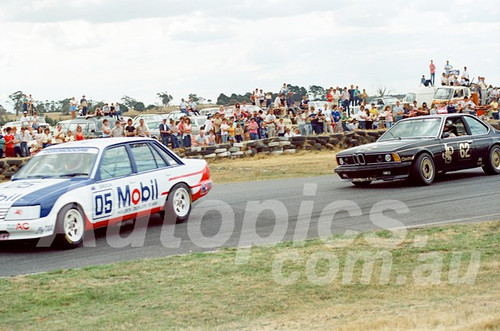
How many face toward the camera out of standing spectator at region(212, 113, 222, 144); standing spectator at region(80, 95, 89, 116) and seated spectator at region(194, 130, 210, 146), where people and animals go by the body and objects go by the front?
3

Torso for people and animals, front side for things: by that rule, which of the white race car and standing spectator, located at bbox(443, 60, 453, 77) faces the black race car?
the standing spectator

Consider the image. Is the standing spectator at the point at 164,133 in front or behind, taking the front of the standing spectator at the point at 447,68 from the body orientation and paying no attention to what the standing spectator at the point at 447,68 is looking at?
in front

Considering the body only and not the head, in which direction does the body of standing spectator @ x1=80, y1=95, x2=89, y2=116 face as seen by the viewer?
toward the camera

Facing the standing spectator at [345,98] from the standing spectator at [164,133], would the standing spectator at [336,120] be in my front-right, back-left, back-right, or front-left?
front-right

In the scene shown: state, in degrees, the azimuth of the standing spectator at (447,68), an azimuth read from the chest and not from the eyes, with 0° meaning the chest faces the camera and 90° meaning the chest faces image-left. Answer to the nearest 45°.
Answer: approximately 0°

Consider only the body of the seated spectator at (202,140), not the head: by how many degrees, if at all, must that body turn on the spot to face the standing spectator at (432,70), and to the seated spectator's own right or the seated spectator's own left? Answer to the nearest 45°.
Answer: approximately 135° to the seated spectator's own left

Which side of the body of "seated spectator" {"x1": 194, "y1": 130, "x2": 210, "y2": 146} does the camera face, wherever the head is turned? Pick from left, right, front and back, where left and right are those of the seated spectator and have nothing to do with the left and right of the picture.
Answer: front

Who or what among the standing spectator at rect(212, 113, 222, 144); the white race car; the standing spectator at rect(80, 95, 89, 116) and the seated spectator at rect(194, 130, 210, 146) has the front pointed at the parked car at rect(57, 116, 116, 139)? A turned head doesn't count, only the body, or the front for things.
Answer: the standing spectator at rect(80, 95, 89, 116)

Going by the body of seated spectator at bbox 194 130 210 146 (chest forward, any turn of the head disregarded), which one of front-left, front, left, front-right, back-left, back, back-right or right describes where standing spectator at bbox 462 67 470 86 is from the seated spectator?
back-left

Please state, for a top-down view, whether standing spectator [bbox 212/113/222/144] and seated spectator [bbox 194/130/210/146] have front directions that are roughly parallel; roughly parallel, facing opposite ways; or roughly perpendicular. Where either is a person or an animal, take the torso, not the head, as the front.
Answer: roughly parallel

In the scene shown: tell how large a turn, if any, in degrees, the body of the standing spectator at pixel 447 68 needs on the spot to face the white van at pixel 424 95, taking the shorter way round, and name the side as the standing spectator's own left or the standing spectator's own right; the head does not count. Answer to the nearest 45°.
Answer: approximately 45° to the standing spectator's own right
